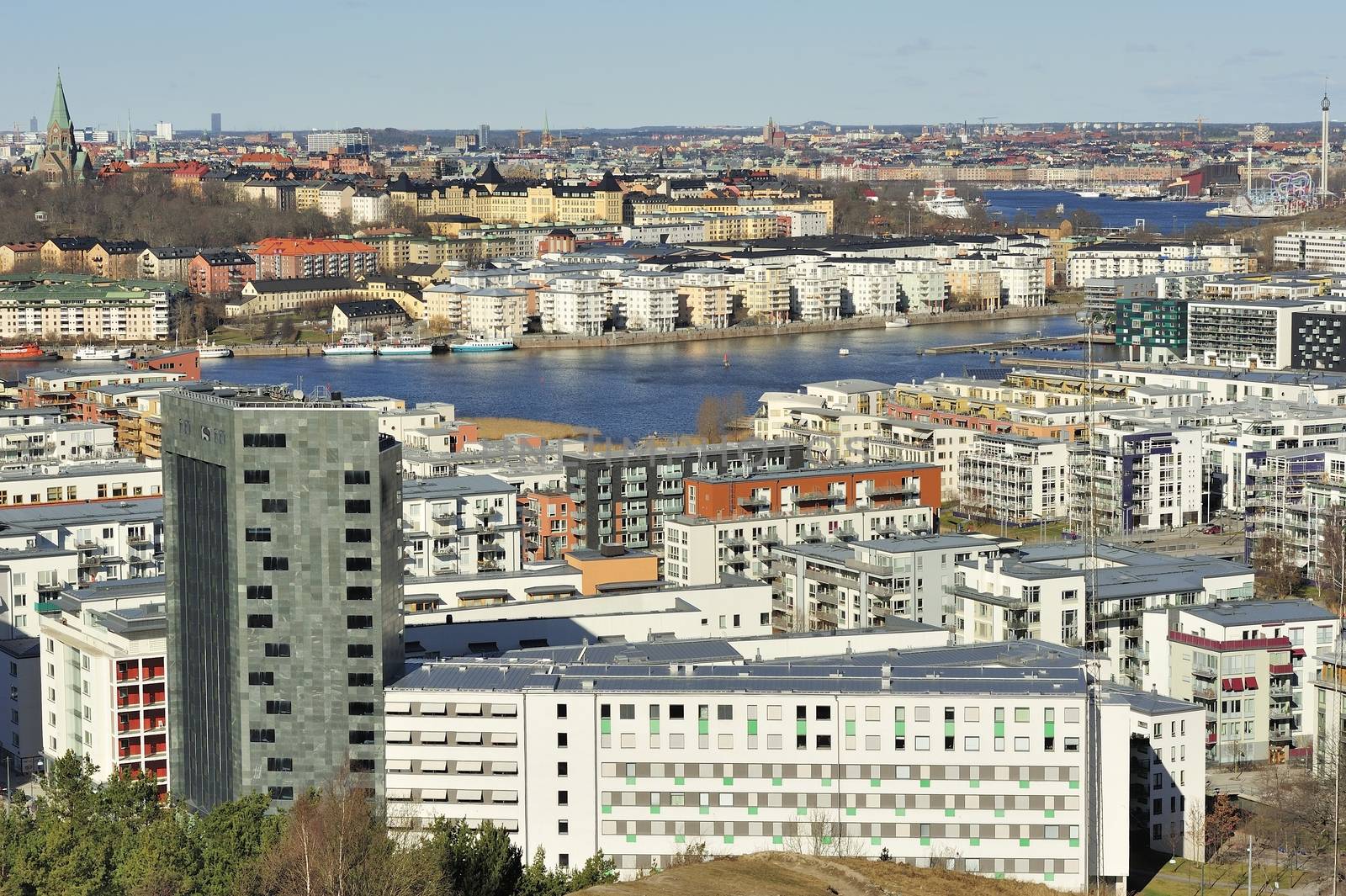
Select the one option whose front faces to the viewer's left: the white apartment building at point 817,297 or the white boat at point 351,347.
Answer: the white boat

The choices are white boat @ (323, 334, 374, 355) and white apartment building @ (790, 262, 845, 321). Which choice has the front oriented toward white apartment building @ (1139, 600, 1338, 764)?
white apartment building @ (790, 262, 845, 321)

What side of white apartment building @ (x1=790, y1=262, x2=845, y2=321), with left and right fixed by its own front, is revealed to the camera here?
front

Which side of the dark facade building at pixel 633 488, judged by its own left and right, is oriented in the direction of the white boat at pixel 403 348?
back

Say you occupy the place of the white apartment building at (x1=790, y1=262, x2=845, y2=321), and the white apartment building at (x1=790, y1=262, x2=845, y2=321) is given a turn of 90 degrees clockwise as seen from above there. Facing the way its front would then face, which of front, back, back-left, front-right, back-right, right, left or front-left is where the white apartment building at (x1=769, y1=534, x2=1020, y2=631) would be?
left

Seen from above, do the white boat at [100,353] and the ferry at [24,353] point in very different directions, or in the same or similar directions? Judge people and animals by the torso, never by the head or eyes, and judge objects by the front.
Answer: same or similar directions

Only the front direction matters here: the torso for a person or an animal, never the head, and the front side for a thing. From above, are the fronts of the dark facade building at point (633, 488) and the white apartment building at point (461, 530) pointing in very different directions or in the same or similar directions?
same or similar directions

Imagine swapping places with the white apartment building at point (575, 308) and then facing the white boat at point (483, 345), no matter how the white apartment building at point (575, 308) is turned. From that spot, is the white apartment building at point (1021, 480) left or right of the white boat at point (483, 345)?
left

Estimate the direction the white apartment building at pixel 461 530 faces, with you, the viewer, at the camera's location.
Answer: facing the viewer

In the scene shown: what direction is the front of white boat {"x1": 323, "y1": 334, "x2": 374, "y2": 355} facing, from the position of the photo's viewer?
facing to the left of the viewer

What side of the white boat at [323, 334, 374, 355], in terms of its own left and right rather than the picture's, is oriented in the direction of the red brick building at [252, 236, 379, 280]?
right
